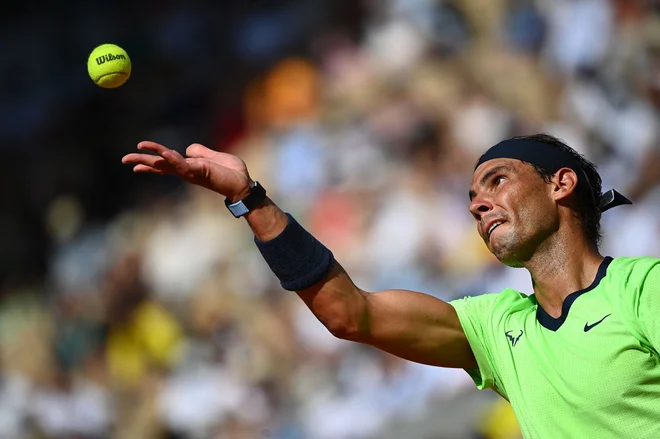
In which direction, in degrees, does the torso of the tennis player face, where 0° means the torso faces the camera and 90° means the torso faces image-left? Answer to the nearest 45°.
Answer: approximately 45°
